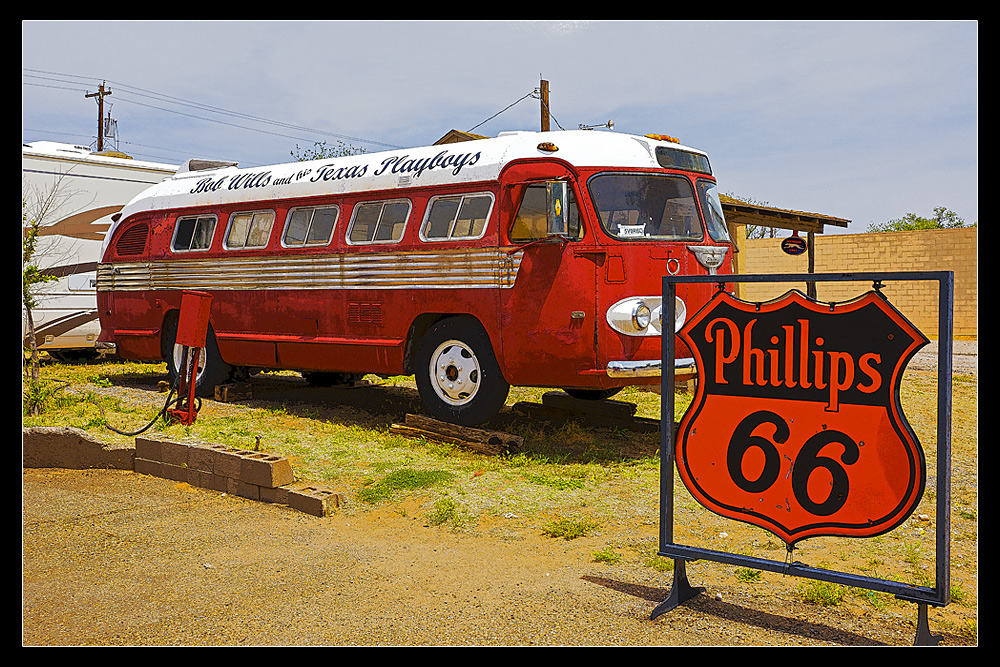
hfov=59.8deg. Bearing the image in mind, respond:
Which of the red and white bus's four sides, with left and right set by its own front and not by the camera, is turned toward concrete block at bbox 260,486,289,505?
right

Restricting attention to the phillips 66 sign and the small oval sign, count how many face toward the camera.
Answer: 2

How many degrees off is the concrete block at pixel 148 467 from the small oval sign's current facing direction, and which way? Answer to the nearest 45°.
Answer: approximately 45° to its right

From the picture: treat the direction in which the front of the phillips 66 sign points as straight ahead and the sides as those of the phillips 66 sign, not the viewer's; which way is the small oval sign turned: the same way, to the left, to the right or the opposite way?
the same way

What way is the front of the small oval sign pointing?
toward the camera

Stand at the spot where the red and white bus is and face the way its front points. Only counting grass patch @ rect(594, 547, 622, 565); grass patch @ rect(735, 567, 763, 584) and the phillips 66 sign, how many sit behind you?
0

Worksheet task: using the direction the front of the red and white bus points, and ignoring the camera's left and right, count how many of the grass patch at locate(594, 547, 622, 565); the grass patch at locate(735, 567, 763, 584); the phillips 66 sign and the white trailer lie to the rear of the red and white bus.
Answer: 1

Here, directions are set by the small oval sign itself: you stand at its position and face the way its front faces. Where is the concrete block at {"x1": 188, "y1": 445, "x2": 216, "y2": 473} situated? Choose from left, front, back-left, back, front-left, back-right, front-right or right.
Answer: front-right

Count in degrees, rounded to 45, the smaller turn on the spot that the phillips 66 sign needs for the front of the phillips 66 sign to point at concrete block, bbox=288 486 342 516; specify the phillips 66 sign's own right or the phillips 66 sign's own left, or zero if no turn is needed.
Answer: approximately 90° to the phillips 66 sign's own right

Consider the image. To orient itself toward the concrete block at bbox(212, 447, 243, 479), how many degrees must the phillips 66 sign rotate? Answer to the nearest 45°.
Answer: approximately 90° to its right

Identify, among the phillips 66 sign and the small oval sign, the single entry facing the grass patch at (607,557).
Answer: the small oval sign

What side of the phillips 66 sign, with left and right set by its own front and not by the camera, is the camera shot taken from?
front

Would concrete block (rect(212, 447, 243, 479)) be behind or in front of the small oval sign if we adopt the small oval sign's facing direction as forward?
in front

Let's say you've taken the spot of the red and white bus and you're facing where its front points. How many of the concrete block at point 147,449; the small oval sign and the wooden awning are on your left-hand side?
2

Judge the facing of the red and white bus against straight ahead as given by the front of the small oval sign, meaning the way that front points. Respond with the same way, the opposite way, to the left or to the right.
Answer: to the left

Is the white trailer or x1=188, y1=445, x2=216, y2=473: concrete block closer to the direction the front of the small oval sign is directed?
the concrete block

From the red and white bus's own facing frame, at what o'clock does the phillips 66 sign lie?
The phillips 66 sign is roughly at 1 o'clock from the red and white bus.

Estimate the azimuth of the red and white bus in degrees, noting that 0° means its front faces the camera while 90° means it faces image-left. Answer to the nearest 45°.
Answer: approximately 315°

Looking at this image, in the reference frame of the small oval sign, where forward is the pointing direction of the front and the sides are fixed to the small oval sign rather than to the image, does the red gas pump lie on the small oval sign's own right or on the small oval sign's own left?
on the small oval sign's own right

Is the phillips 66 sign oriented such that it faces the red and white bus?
no
